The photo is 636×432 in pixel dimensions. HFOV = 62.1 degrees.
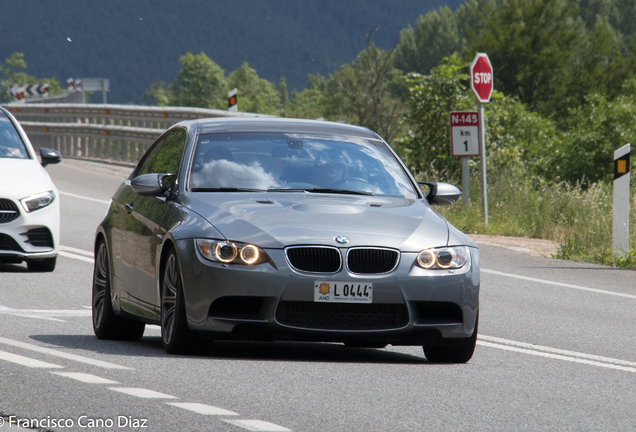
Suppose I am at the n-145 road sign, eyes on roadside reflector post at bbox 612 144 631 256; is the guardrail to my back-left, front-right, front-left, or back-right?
back-right

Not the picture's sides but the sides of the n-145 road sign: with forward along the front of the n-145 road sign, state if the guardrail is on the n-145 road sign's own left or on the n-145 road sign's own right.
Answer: on the n-145 road sign's own right

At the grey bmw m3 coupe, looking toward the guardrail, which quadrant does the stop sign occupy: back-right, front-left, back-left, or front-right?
front-right

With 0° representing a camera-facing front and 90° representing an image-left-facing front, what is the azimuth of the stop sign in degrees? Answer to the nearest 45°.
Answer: approximately 315°

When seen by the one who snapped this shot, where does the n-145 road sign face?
facing the viewer

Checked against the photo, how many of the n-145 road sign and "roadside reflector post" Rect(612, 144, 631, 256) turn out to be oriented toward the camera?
2

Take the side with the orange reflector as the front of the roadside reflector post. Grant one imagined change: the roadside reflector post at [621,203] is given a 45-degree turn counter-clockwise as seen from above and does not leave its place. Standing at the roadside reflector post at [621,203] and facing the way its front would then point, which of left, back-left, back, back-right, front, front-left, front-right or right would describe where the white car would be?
right

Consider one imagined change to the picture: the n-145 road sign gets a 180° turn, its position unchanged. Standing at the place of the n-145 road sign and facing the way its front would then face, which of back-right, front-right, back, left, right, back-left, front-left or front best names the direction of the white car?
back-left

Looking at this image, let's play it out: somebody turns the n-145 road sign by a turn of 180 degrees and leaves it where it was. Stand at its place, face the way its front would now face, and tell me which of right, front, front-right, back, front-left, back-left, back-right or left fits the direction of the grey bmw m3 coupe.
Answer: back

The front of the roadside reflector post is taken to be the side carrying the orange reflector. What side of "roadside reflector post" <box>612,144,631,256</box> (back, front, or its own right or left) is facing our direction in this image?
front

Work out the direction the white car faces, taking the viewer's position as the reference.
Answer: facing the viewer and to the right of the viewer

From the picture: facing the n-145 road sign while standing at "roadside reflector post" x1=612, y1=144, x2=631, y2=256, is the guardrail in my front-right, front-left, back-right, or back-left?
front-left
